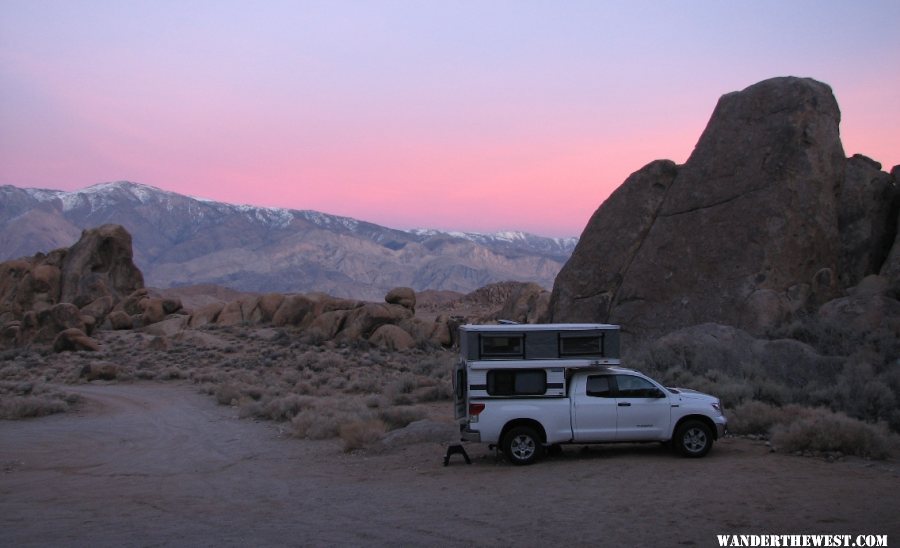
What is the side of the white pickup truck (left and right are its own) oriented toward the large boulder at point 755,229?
left

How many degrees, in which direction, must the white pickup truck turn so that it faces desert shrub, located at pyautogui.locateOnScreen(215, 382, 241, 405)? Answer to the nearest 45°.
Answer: approximately 135° to its left

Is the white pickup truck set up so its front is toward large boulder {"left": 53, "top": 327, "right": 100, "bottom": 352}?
no

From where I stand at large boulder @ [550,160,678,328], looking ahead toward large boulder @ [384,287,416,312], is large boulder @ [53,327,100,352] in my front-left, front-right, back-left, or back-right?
front-left

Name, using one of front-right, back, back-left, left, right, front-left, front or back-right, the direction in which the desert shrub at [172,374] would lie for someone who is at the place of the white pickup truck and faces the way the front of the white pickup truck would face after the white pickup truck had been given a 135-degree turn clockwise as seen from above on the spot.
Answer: right

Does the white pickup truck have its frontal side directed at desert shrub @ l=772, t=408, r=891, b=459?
yes

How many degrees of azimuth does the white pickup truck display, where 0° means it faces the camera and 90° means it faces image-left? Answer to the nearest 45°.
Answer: approximately 270°

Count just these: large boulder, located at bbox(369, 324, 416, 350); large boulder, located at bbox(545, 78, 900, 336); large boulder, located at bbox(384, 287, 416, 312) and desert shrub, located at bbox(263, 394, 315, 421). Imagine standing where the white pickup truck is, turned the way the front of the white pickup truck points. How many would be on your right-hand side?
0

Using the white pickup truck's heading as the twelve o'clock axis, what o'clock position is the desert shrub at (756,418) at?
The desert shrub is roughly at 11 o'clock from the white pickup truck.

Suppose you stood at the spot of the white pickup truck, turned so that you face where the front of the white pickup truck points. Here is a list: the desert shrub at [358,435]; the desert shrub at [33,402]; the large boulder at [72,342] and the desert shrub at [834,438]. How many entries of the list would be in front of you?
1

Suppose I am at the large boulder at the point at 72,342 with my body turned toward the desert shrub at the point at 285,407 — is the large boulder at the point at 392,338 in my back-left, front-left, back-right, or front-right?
front-left

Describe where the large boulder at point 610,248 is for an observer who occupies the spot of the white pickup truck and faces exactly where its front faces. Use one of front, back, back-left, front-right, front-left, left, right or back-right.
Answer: left

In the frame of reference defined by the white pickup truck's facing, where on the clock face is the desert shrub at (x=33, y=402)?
The desert shrub is roughly at 7 o'clock from the white pickup truck.
